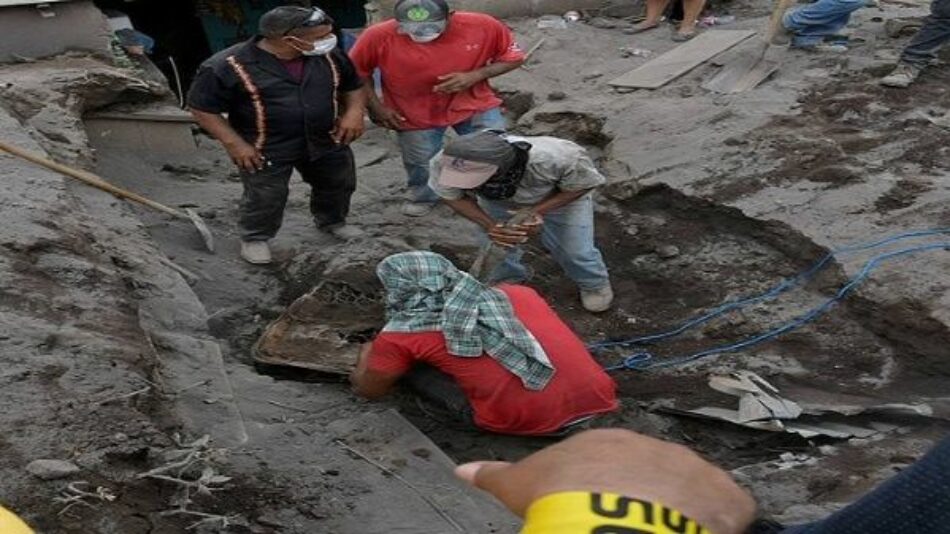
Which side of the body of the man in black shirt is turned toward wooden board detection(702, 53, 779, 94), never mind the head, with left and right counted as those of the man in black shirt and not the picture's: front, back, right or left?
left

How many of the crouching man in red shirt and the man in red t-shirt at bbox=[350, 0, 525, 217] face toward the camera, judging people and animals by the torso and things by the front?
1

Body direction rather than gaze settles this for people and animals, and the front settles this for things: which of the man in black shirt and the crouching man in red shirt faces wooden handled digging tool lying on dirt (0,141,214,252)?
the crouching man in red shirt

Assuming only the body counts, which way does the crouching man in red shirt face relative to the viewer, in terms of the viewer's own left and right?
facing away from the viewer and to the left of the viewer

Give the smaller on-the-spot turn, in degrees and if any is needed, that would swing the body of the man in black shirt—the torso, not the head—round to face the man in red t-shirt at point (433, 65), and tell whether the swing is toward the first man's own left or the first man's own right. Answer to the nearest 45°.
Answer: approximately 90° to the first man's own left

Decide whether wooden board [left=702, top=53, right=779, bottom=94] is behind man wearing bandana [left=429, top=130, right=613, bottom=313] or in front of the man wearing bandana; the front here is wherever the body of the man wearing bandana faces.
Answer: behind

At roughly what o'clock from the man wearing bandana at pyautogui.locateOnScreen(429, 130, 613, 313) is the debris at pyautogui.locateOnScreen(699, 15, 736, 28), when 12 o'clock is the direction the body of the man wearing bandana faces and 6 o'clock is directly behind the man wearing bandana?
The debris is roughly at 5 o'clock from the man wearing bandana.

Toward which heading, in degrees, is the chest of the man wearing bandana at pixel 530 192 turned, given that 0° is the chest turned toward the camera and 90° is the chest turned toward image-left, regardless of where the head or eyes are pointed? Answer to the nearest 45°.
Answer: approximately 45°

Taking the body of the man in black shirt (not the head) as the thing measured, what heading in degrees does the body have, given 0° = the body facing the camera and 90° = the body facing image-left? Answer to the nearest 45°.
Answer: approximately 315°

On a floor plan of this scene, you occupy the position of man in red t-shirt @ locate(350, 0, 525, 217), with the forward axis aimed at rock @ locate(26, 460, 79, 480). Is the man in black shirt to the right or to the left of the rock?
right

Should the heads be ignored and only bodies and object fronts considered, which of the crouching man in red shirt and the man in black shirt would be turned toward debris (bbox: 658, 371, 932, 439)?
the man in black shirt

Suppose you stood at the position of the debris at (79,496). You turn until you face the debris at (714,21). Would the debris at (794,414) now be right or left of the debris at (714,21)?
right

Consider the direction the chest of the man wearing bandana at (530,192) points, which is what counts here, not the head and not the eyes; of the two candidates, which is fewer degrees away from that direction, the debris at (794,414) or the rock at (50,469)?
the rock

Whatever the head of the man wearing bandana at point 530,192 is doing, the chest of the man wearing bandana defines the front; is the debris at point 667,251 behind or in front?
behind
